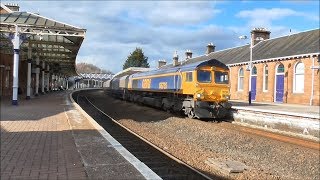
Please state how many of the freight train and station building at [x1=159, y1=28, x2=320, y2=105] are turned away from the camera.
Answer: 0

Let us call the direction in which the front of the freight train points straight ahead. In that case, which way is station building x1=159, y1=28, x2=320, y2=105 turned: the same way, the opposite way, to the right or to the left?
to the right

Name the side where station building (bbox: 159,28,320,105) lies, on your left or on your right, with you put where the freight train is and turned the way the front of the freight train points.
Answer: on your left

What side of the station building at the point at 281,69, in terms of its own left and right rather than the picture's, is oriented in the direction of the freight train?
front

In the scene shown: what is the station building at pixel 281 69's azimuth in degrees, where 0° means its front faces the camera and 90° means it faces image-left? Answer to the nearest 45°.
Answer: approximately 45°

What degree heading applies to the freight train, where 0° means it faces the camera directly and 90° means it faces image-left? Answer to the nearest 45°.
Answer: approximately 315°
